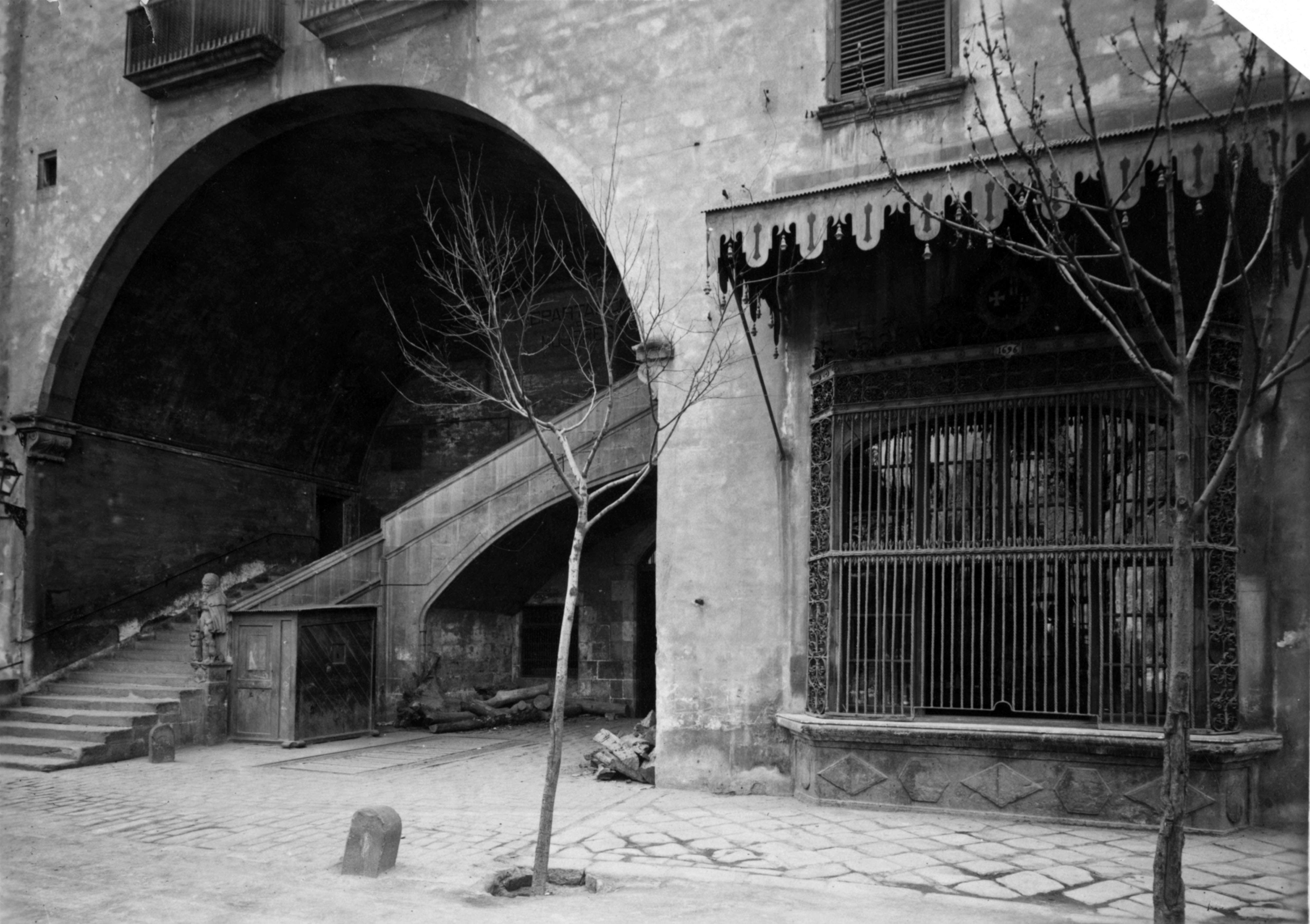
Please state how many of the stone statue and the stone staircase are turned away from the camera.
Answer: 0

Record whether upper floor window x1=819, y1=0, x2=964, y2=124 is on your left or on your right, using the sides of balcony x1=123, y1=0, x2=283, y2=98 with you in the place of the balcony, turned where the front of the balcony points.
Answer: on your left

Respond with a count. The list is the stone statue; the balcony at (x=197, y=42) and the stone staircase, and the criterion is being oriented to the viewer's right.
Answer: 0

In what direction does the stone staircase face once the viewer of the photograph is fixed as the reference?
facing the viewer and to the left of the viewer

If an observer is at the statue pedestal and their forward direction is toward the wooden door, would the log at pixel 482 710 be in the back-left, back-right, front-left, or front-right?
front-left

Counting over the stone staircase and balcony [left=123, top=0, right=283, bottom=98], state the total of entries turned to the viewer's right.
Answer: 0

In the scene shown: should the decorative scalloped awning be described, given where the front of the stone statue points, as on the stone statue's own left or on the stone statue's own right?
on the stone statue's own left

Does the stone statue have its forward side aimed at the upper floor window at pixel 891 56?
no

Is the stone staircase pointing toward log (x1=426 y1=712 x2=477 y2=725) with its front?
no

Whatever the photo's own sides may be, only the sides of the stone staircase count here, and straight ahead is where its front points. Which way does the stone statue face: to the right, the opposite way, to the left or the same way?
the same way

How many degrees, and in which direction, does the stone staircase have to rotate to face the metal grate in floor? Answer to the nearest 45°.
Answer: approximately 90° to its left

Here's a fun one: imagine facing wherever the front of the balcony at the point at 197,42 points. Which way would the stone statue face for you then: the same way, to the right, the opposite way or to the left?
the same way

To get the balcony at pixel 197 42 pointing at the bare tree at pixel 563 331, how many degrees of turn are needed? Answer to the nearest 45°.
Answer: approximately 90° to its left

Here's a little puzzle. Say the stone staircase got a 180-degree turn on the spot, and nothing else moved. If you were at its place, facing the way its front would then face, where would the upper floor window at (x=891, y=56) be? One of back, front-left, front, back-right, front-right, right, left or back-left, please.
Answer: right

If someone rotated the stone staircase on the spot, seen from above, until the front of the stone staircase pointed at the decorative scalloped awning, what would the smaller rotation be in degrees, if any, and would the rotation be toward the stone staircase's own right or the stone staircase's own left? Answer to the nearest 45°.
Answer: approximately 90° to the stone staircase's own left
